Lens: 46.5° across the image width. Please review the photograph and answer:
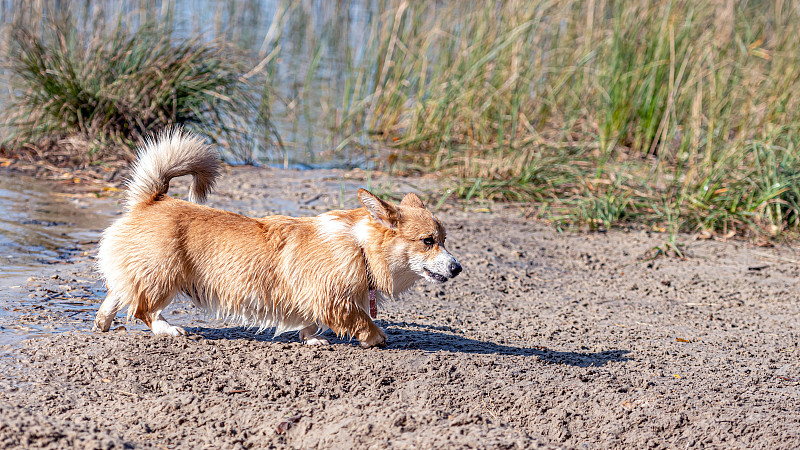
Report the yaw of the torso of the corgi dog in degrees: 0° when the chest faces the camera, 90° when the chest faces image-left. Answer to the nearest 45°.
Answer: approximately 270°
